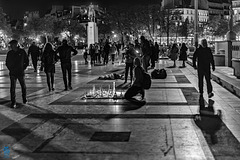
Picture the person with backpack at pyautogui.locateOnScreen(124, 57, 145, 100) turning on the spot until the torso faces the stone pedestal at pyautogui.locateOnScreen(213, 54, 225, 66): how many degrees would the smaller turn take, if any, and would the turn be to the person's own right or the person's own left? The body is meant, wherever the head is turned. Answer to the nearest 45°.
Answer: approximately 90° to the person's own right

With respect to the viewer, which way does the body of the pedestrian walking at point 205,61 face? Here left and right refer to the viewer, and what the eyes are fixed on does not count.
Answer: facing the viewer

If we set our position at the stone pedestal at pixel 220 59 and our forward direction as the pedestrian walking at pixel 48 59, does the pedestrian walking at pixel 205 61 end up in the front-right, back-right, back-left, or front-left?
front-left

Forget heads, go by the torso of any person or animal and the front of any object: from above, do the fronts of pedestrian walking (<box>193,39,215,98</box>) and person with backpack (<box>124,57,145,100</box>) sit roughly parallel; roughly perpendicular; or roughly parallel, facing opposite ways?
roughly perpendicular

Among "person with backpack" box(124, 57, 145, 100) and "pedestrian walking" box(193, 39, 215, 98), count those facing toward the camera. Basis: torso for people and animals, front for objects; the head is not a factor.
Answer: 1

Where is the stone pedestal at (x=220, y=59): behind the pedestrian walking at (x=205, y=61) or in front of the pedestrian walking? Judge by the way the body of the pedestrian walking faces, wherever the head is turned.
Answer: behind

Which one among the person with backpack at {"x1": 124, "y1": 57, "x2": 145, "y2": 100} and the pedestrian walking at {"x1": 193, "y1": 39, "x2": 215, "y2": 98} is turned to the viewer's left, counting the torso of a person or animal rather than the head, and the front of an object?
the person with backpack

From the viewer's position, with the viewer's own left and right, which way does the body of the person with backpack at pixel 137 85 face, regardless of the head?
facing to the left of the viewer

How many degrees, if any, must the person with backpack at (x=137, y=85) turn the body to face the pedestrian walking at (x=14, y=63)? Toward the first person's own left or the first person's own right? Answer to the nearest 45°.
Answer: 0° — they already face them

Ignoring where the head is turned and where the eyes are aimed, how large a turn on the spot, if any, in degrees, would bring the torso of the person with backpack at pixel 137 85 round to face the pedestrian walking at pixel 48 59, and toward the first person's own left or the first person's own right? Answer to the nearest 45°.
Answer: approximately 45° to the first person's own right

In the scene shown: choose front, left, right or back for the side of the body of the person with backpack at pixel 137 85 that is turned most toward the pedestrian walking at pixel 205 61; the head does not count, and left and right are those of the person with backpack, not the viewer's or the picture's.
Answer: back

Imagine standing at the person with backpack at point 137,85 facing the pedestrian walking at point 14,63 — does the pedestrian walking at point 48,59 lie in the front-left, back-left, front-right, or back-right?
front-right
